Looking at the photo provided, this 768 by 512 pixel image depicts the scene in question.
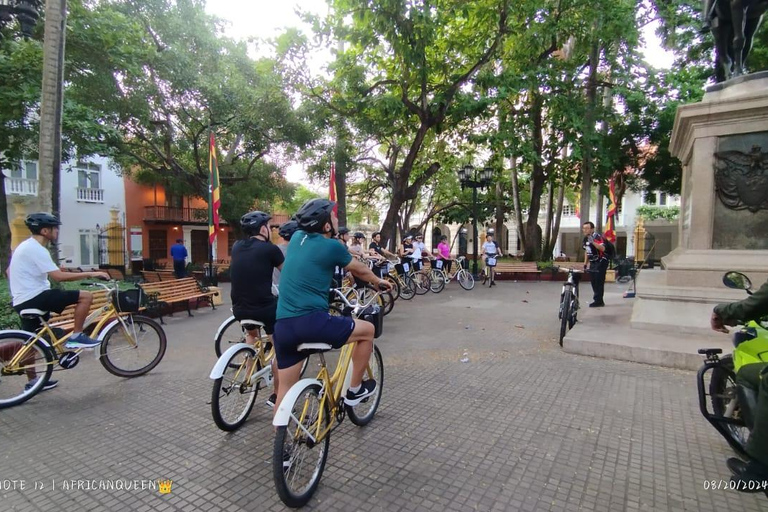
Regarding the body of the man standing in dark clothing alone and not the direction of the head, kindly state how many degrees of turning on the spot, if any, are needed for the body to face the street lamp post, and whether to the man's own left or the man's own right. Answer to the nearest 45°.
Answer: approximately 90° to the man's own right

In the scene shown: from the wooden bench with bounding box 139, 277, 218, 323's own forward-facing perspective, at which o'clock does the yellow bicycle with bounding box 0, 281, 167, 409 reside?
The yellow bicycle is roughly at 2 o'clock from the wooden bench.

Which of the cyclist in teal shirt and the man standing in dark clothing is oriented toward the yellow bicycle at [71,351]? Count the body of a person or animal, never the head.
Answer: the man standing in dark clothing

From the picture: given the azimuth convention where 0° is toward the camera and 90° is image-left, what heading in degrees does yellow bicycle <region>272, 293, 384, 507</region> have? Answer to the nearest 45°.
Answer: approximately 225°

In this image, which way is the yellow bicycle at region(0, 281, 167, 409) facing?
to the viewer's right

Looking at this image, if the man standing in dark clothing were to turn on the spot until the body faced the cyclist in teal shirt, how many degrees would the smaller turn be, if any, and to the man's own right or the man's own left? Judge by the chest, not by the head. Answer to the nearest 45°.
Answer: approximately 45° to the man's own left

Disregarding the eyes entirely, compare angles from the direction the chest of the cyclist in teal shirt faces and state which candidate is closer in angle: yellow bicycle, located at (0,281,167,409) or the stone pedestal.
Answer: the stone pedestal

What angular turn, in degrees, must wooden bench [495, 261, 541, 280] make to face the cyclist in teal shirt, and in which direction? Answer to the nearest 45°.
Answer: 0° — it already faces them

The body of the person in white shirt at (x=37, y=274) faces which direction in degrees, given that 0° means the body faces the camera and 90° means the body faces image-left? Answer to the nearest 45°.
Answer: approximately 270°

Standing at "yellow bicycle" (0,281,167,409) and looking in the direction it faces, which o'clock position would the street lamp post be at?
The street lamp post is roughly at 11 o'clock from the yellow bicycle.

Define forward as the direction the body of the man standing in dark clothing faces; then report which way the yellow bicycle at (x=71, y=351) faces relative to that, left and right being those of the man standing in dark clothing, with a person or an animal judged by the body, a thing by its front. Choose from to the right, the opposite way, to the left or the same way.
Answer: the opposite way

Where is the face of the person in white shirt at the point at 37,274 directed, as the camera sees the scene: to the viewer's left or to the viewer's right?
to the viewer's right
